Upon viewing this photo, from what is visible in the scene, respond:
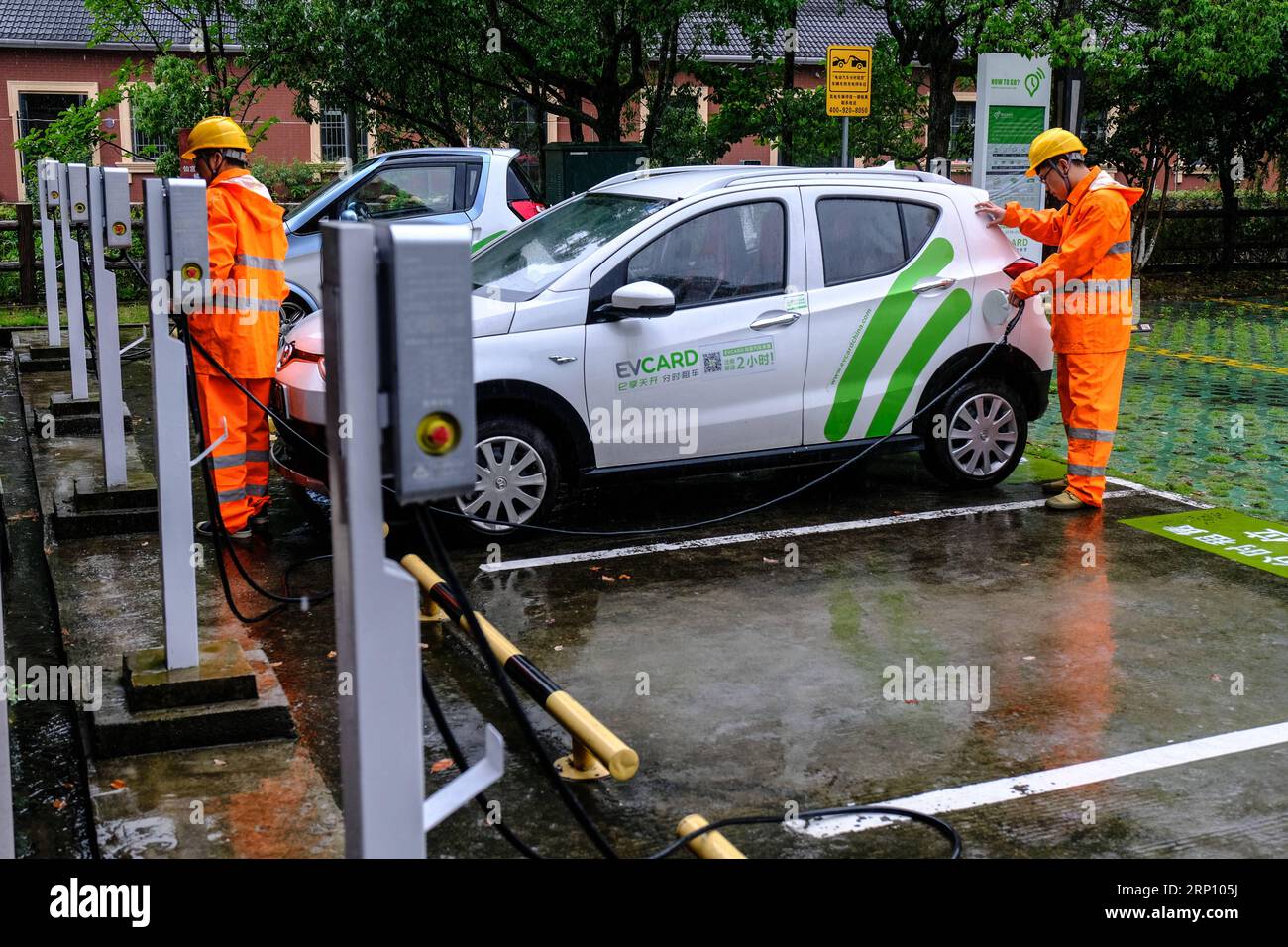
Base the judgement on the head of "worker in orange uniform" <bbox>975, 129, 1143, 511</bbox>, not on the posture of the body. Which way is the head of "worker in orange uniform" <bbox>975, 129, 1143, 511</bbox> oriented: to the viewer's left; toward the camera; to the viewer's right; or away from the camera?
to the viewer's left

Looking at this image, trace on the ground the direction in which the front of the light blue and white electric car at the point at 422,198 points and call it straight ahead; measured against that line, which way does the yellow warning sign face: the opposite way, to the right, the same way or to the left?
to the left

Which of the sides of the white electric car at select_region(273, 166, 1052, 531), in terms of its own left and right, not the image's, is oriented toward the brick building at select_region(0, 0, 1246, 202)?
right

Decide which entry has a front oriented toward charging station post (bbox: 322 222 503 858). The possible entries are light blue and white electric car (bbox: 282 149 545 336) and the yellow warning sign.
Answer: the yellow warning sign

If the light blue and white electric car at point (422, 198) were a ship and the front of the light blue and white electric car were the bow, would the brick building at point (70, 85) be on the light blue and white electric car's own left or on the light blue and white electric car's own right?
on the light blue and white electric car's own right

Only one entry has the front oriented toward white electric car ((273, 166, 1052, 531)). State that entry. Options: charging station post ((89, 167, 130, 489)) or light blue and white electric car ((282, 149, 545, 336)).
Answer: the charging station post

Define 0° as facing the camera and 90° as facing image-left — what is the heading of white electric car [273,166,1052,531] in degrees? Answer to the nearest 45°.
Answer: approximately 45°

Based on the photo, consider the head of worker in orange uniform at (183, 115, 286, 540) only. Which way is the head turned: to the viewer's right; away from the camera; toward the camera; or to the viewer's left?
to the viewer's left

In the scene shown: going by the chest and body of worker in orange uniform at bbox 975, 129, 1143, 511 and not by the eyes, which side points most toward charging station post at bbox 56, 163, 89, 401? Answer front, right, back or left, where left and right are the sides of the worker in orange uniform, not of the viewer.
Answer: front

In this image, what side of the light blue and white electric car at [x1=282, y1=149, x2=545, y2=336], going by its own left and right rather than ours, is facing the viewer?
left
